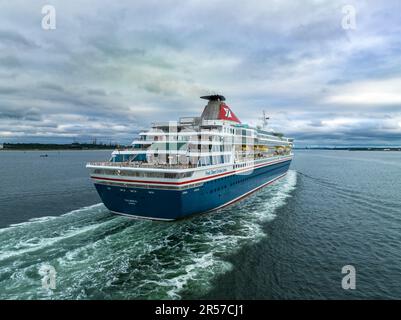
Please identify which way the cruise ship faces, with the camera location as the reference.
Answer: facing away from the viewer and to the right of the viewer
